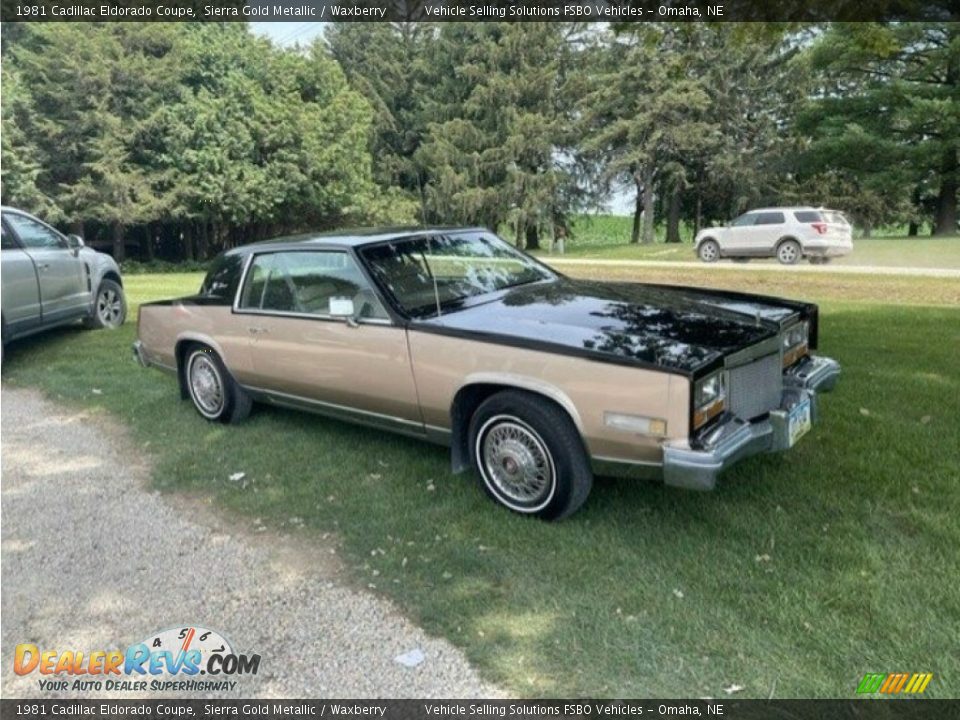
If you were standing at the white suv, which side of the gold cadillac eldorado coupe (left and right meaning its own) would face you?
left

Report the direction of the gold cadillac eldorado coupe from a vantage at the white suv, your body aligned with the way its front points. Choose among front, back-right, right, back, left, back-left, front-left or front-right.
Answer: back-left

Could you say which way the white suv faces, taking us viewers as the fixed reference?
facing away from the viewer and to the left of the viewer

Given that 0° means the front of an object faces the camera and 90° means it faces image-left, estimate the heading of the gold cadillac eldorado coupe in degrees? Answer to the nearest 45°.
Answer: approximately 315°

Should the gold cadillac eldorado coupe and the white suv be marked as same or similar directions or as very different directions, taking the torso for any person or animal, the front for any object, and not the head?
very different directions
